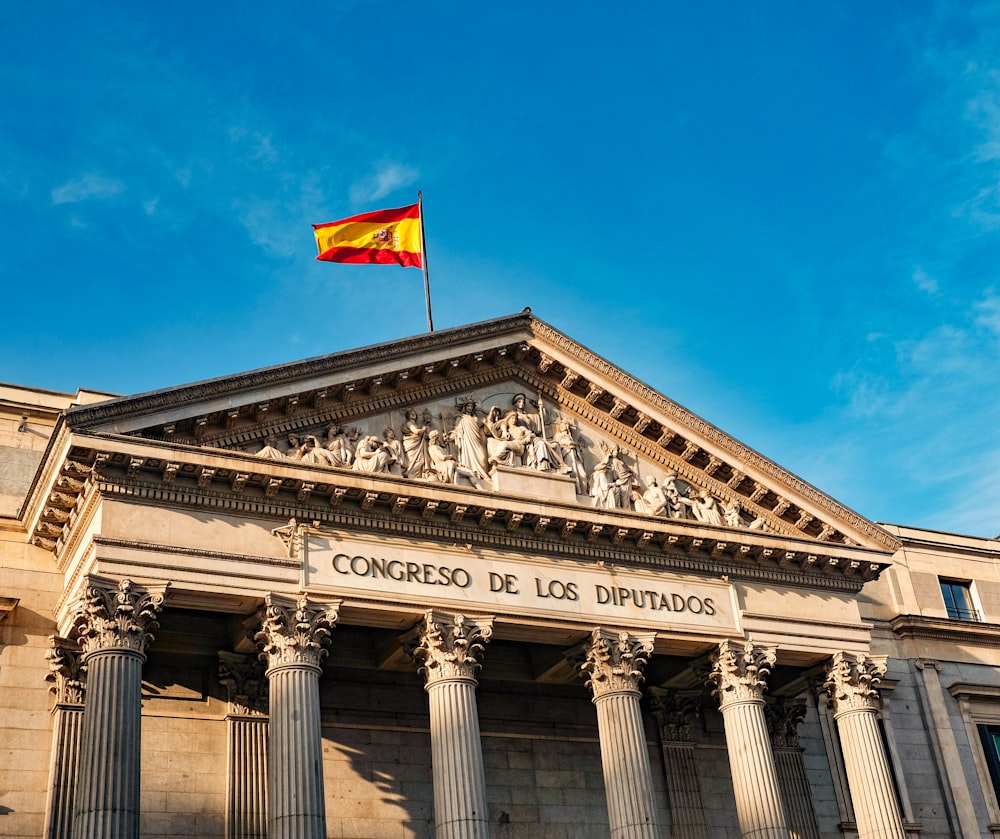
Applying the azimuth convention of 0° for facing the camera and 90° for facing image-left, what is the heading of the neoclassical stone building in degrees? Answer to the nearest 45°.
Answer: approximately 315°
